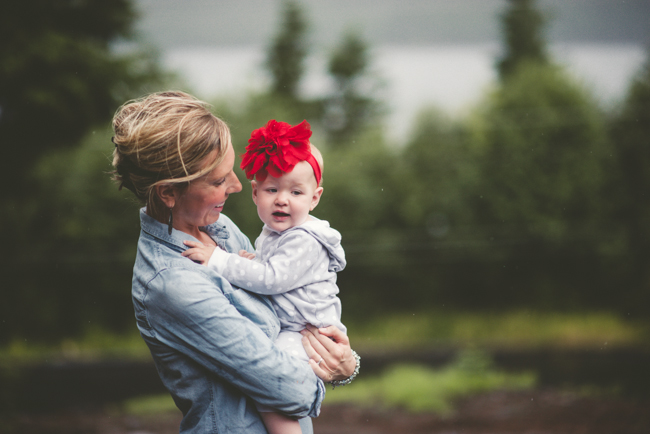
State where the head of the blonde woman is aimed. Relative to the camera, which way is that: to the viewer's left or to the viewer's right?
to the viewer's right

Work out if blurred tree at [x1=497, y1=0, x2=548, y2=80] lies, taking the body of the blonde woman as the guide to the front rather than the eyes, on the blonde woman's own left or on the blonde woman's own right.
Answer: on the blonde woman's own left

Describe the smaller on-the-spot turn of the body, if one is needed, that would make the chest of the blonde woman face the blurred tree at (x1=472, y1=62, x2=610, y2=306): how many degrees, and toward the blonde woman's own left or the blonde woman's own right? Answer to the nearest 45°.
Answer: approximately 45° to the blonde woman's own left

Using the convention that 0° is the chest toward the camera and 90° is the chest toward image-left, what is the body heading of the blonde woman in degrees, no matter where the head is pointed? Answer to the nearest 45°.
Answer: approximately 270°

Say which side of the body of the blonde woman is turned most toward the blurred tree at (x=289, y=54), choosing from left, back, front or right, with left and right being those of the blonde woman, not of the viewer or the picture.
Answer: left

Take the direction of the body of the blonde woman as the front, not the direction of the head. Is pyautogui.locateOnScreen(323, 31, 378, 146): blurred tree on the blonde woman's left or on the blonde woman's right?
on the blonde woman's left

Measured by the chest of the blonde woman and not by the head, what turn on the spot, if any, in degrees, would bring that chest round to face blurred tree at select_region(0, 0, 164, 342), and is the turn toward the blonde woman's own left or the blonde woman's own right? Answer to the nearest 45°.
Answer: approximately 90° to the blonde woman's own left
